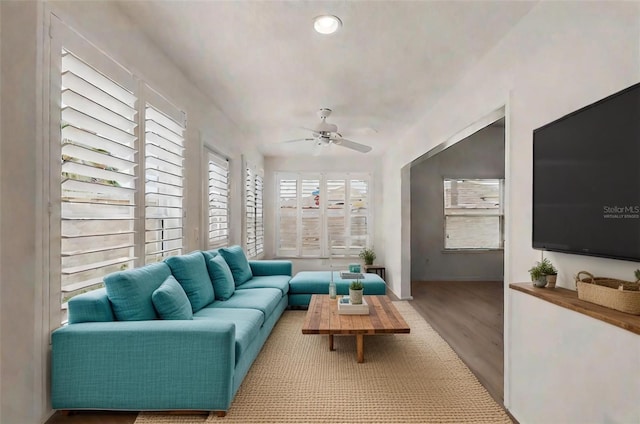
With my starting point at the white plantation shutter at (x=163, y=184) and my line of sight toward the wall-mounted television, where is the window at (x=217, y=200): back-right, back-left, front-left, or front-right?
back-left

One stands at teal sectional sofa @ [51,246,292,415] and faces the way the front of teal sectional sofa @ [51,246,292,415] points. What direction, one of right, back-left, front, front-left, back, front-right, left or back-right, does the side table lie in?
front-left

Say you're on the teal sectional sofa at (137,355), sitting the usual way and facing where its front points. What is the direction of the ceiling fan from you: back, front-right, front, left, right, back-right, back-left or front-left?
front-left

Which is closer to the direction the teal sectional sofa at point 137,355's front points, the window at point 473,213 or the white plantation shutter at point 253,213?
the window

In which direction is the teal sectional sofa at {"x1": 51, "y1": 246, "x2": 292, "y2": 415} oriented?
to the viewer's right

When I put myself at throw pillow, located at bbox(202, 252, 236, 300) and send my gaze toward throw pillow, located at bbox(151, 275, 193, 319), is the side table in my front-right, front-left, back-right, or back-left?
back-left

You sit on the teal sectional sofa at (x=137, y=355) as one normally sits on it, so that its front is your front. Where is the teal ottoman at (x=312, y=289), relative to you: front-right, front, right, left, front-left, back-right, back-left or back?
front-left
